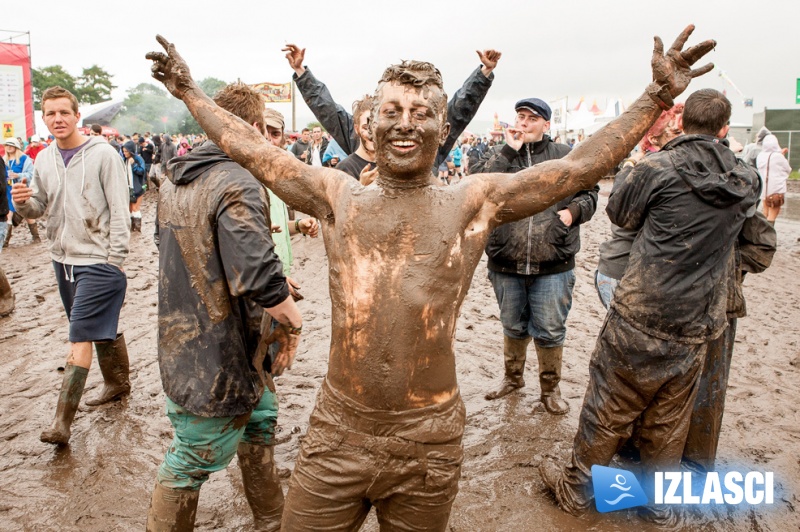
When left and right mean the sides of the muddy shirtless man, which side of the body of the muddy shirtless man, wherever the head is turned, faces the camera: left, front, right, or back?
front

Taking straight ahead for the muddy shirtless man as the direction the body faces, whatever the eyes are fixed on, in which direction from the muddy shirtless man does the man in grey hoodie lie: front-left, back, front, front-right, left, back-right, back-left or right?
back-right

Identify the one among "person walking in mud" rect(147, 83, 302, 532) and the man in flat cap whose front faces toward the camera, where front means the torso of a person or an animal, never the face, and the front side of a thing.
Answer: the man in flat cap

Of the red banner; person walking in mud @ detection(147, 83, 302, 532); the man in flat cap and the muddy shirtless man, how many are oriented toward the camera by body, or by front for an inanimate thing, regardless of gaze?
3

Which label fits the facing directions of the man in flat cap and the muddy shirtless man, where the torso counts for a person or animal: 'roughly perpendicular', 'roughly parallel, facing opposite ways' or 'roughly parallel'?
roughly parallel

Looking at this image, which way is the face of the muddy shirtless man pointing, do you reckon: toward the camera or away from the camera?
toward the camera

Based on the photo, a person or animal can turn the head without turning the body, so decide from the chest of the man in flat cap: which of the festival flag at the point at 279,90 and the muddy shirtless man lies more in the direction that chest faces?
the muddy shirtless man

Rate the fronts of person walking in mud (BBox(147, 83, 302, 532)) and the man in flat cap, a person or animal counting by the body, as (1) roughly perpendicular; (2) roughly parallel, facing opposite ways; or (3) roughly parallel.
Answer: roughly parallel, facing opposite ways

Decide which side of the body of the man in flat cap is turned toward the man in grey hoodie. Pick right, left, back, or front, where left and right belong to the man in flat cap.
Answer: right

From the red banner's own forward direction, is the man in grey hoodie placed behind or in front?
in front

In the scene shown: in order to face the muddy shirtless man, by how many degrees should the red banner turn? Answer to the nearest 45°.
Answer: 0° — it already faces them

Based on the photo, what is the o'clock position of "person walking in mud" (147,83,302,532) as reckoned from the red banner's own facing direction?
The person walking in mud is roughly at 12 o'clock from the red banner.

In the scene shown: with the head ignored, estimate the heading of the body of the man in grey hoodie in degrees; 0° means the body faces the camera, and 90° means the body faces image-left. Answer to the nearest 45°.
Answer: approximately 45°

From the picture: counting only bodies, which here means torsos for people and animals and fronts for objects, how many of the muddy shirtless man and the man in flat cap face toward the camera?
2

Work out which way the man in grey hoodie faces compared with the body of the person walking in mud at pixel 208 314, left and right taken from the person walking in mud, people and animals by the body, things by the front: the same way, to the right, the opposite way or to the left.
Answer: the opposite way

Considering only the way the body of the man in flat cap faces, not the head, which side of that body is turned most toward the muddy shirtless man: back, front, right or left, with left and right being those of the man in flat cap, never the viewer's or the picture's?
front

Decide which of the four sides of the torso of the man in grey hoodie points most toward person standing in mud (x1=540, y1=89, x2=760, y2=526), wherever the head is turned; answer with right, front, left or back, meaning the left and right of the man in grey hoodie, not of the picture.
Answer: left

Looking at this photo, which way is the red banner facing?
toward the camera

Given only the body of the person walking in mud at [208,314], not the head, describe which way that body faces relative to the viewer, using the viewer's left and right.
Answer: facing away from the viewer and to the right of the viewer
